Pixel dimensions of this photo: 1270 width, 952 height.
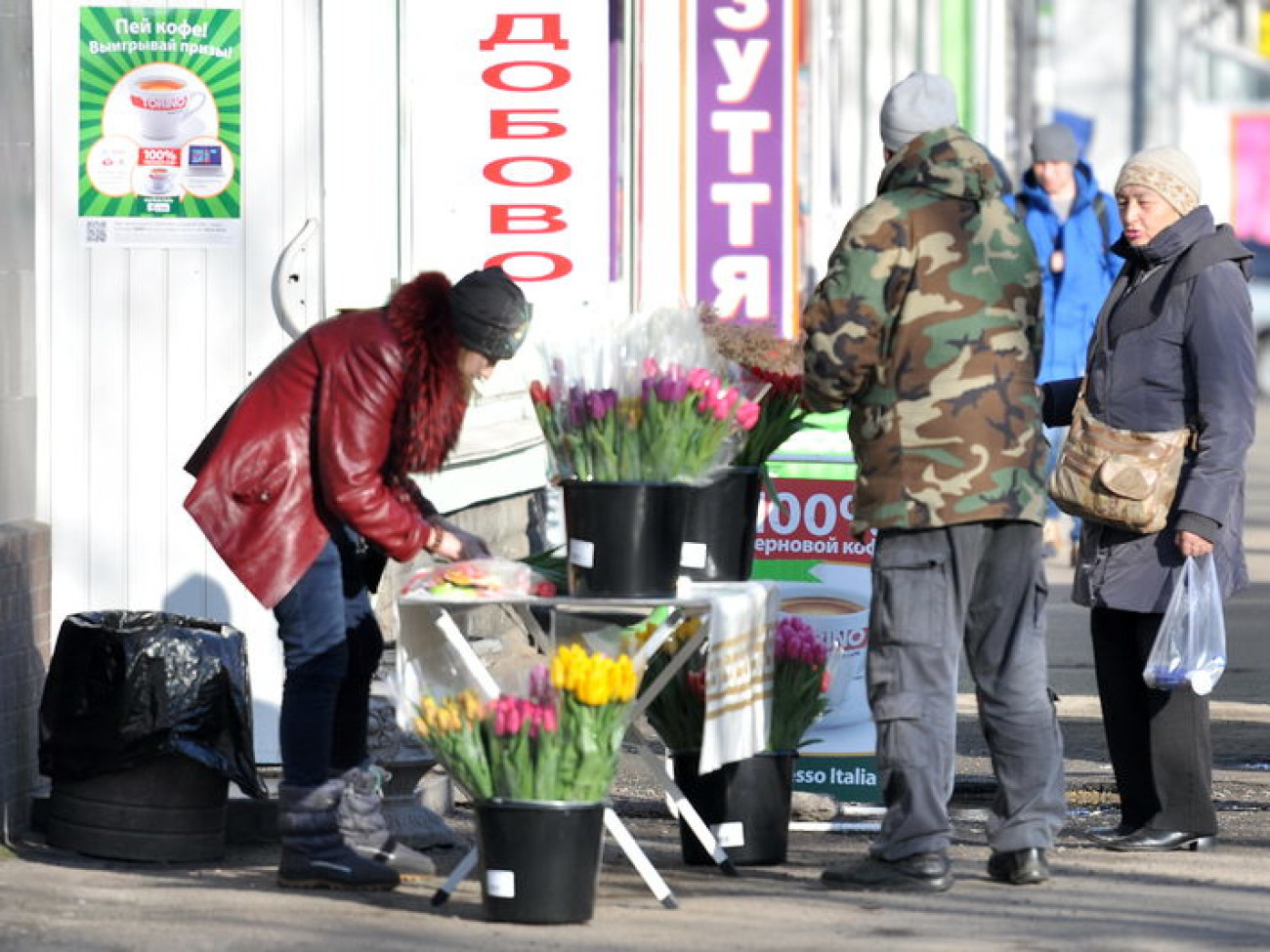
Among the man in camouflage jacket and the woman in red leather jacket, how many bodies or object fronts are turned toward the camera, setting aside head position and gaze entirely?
0

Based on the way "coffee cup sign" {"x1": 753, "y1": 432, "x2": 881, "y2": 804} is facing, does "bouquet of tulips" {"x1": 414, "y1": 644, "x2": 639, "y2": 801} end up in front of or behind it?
in front

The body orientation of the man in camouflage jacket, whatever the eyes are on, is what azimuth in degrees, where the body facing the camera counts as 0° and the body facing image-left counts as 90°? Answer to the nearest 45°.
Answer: approximately 135°

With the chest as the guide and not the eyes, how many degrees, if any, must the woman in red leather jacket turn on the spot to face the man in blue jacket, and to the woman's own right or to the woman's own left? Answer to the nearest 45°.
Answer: approximately 45° to the woman's own left

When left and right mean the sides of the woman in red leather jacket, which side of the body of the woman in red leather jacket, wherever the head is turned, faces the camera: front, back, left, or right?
right

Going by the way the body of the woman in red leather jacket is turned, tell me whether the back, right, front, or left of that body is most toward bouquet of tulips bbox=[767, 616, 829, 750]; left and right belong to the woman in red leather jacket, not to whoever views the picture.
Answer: front

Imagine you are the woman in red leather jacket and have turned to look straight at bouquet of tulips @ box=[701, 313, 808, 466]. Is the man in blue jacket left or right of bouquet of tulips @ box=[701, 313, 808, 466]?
left

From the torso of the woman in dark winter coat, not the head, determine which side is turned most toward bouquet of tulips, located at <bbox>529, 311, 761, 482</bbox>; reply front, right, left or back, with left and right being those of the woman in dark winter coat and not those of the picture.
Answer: front

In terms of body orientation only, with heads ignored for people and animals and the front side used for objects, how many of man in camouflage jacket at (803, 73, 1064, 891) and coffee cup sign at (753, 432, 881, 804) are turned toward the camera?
1
